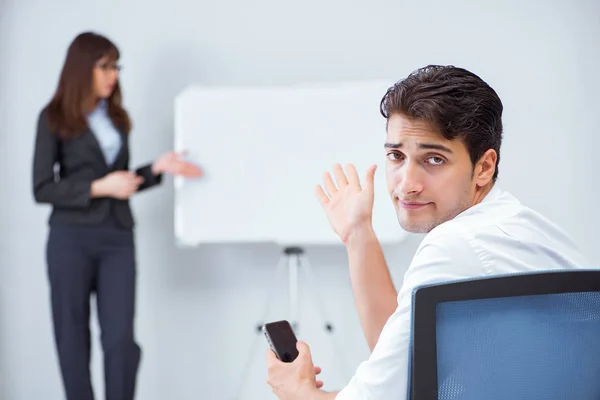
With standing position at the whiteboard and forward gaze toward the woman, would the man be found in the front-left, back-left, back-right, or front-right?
front-left

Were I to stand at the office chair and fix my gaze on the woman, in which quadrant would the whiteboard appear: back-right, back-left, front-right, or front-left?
front-right

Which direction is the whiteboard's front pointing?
toward the camera

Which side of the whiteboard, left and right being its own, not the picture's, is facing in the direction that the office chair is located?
front

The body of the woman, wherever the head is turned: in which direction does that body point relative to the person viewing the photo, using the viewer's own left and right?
facing the viewer and to the right of the viewer

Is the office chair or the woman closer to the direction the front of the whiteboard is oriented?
the office chair

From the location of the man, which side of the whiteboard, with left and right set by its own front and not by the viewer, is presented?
front

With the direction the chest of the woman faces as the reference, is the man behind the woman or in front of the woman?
in front

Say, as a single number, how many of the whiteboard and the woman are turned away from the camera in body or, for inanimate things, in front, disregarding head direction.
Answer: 0

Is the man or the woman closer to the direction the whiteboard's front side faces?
the man

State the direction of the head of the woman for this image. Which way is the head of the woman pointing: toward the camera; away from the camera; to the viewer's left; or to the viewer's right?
to the viewer's right

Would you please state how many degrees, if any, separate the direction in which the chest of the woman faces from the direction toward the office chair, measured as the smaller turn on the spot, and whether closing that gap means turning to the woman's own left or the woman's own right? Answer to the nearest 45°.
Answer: approximately 45° to the woman's own right
